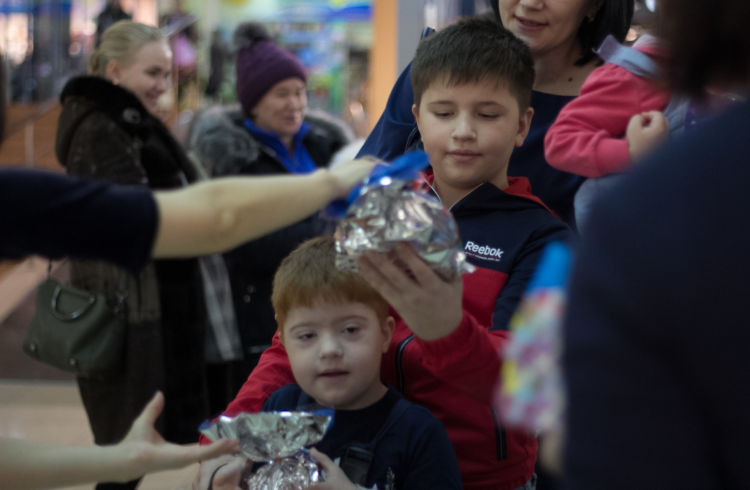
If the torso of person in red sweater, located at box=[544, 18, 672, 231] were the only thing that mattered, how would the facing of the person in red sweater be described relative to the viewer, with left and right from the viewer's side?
facing to the right of the viewer

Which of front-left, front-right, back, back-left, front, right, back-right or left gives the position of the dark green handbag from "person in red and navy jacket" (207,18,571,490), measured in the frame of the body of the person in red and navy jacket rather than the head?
right

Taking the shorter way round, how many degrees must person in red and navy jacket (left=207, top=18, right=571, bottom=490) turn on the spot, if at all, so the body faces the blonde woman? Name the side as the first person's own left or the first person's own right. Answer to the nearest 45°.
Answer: approximately 90° to the first person's own right

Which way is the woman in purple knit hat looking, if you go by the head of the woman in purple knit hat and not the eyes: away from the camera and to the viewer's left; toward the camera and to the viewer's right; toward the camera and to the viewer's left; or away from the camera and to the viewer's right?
toward the camera and to the viewer's right

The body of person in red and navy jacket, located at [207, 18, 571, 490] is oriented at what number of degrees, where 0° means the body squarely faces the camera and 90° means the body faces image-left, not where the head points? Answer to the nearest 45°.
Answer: approximately 45°

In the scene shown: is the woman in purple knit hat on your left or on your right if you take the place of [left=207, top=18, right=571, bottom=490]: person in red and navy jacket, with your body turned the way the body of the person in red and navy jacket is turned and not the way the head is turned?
on your right
